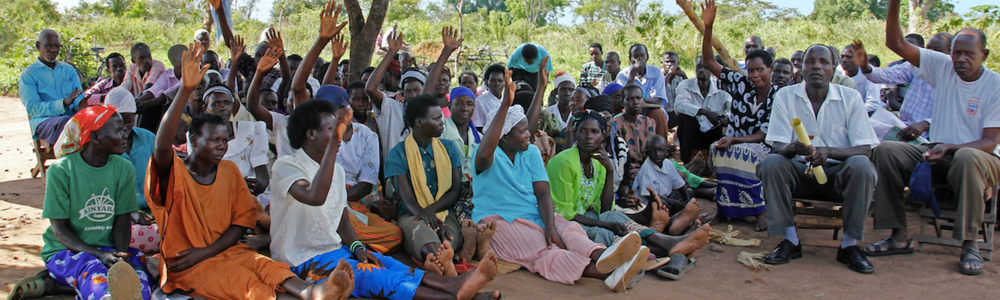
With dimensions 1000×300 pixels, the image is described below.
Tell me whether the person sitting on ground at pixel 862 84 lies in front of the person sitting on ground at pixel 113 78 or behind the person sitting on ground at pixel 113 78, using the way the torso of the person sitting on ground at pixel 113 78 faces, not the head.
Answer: in front

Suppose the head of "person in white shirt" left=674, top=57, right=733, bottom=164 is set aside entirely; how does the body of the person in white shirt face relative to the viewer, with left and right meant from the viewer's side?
facing the viewer

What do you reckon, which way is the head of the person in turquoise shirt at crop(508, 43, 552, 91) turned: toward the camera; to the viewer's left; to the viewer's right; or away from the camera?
toward the camera

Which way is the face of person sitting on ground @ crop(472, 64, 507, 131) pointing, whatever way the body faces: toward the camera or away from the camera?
toward the camera

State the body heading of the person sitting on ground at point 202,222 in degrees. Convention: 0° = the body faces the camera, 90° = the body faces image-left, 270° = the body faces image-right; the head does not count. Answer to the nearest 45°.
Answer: approximately 315°

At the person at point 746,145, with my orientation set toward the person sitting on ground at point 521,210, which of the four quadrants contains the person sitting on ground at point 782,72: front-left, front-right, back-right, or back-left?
back-right

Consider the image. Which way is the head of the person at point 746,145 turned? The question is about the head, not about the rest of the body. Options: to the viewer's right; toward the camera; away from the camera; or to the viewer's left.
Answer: toward the camera

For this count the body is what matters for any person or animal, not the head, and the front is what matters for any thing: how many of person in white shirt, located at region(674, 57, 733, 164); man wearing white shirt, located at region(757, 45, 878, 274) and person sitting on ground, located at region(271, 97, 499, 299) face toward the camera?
2

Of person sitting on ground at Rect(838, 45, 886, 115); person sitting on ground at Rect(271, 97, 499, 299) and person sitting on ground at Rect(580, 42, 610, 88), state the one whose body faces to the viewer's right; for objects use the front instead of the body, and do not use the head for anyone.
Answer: person sitting on ground at Rect(271, 97, 499, 299)

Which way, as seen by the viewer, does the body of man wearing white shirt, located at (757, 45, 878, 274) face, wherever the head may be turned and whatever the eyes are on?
toward the camera

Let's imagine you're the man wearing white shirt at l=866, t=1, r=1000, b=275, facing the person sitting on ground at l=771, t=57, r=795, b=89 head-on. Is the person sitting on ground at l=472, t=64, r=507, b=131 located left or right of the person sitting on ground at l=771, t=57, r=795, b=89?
left

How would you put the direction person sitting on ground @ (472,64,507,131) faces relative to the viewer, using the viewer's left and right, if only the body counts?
facing the viewer and to the right of the viewer

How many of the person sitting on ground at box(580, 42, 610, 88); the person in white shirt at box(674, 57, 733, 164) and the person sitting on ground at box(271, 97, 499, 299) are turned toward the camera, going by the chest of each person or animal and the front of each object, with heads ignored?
2
